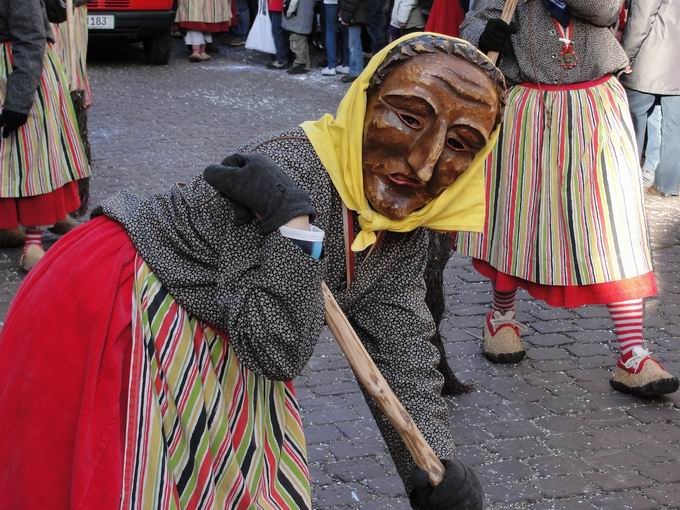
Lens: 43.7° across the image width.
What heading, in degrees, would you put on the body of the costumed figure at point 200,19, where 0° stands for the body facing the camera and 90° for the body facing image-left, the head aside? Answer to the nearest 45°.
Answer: approximately 0°

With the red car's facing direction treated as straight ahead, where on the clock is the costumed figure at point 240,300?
The costumed figure is roughly at 12 o'clock from the red car.

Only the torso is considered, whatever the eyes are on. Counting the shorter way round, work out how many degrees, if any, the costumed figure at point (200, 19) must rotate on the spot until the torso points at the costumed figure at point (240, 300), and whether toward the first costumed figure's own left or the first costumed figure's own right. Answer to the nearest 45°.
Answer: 0° — they already face them

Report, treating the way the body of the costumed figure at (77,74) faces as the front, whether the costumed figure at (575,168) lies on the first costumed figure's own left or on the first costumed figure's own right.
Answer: on the first costumed figure's own left

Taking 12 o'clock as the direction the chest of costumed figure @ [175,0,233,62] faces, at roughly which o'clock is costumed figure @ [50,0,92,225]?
costumed figure @ [50,0,92,225] is roughly at 12 o'clock from costumed figure @ [175,0,233,62].

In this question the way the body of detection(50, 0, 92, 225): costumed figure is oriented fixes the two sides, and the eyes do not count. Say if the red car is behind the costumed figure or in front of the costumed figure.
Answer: behind

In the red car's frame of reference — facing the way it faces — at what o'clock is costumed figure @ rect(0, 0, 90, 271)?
The costumed figure is roughly at 12 o'clock from the red car.

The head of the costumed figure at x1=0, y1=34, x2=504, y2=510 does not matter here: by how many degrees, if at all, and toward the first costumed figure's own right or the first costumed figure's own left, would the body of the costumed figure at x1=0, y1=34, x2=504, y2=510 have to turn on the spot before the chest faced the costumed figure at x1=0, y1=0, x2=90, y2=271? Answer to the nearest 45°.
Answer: approximately 135° to the first costumed figure's own left

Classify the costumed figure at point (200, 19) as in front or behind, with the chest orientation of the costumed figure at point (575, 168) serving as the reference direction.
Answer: behind

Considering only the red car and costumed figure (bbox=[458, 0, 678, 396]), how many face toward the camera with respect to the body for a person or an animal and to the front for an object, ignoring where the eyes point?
2
